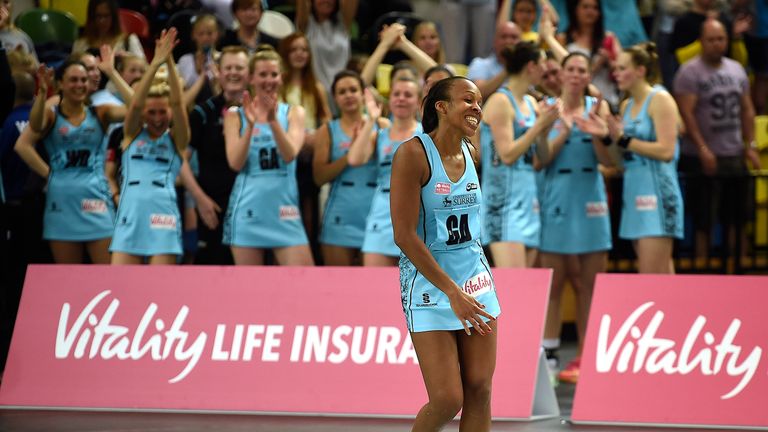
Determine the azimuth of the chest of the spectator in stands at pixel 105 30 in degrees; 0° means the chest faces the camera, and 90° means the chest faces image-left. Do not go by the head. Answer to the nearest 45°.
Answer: approximately 0°

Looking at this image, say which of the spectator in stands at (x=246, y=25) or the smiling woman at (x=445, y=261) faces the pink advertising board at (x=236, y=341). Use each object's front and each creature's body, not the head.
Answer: the spectator in stands

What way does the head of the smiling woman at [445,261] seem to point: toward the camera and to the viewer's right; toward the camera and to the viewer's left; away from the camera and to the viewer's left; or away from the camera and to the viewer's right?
toward the camera and to the viewer's right

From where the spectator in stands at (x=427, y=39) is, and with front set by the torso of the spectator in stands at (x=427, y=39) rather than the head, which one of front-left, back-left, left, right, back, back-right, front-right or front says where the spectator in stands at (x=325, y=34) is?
back-right

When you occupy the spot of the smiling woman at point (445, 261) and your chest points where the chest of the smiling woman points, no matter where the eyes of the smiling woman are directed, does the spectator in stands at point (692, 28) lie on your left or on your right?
on your left

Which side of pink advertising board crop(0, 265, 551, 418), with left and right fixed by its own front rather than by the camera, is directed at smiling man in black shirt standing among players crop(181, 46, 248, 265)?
back

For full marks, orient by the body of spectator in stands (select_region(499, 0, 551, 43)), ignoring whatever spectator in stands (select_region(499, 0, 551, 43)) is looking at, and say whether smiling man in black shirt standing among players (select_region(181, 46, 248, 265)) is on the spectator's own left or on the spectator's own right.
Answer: on the spectator's own right

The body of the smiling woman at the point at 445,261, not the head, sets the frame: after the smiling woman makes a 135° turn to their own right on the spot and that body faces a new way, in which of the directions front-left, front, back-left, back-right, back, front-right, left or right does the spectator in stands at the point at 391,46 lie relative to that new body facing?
right
